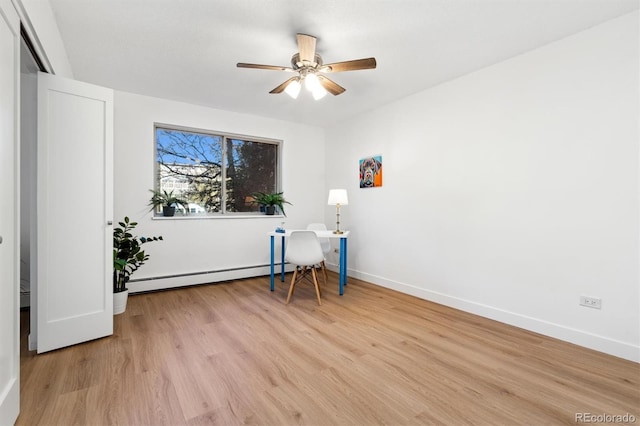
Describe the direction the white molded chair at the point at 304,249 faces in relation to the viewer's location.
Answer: facing away from the viewer

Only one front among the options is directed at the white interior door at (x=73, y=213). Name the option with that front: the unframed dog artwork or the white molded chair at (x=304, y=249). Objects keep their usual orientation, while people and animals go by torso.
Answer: the unframed dog artwork

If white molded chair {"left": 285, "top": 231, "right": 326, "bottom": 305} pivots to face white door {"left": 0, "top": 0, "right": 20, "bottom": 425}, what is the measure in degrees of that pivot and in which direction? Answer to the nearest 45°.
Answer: approximately 135° to its left

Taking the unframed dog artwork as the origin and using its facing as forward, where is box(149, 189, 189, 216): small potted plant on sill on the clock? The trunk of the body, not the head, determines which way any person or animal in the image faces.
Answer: The small potted plant on sill is roughly at 1 o'clock from the unframed dog artwork.

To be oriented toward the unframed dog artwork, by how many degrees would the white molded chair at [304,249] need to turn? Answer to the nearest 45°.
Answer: approximately 45° to its right

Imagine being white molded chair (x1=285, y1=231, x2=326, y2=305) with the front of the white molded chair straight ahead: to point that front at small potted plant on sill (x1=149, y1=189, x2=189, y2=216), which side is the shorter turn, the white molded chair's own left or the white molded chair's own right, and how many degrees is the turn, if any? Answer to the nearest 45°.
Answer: approximately 90° to the white molded chair's own left

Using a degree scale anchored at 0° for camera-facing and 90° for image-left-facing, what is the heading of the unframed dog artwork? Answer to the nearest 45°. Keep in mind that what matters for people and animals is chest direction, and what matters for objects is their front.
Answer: approximately 45°

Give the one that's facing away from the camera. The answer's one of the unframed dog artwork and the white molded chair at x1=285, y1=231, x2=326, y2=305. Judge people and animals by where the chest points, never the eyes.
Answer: the white molded chair

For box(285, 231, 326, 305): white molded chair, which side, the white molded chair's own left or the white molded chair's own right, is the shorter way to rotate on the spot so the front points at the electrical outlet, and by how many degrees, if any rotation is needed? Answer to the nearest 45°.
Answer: approximately 135° to the white molded chair's own right

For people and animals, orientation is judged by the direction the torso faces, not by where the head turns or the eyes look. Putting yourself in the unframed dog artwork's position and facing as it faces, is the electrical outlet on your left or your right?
on your left

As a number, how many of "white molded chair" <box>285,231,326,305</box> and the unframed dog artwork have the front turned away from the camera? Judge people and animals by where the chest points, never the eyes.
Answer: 1
